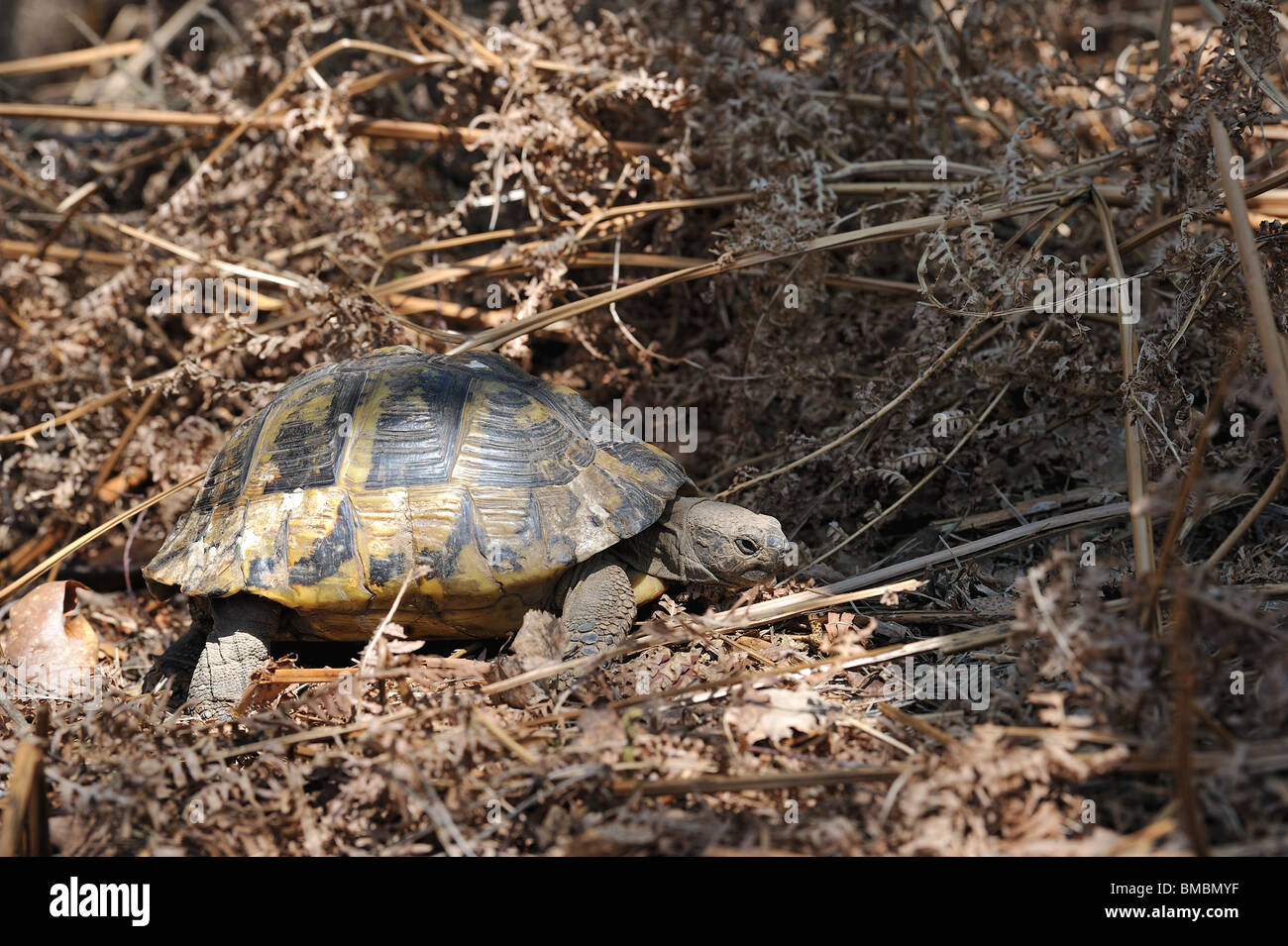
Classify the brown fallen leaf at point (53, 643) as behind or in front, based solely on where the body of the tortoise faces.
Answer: behind

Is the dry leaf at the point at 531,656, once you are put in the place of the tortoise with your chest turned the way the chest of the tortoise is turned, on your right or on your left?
on your right

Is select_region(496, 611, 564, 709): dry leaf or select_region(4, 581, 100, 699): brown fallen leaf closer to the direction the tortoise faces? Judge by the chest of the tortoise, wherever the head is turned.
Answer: the dry leaf

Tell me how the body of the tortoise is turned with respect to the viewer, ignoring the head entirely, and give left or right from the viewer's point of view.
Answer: facing to the right of the viewer

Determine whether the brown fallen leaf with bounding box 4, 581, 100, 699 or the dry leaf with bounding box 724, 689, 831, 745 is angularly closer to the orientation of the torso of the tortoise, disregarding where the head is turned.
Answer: the dry leaf

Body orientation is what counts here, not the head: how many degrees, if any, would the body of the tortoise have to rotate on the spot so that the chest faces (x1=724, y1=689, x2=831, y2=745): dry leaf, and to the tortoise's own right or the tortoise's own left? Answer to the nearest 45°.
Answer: approximately 45° to the tortoise's own right
